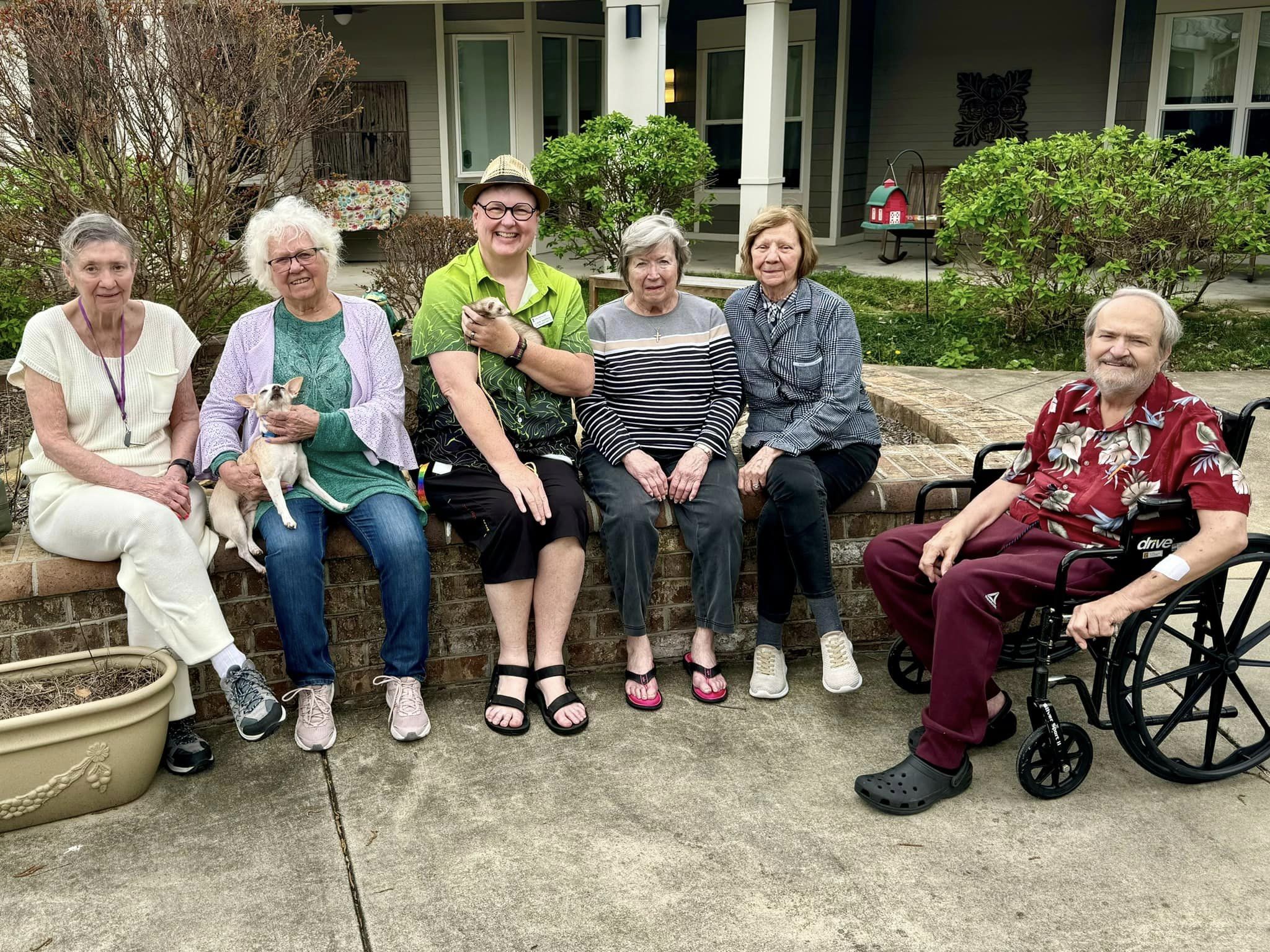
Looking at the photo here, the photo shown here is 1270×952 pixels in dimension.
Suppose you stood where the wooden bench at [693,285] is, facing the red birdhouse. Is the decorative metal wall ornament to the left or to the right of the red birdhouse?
left

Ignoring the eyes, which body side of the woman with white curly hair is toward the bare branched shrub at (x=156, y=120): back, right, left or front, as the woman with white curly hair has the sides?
back

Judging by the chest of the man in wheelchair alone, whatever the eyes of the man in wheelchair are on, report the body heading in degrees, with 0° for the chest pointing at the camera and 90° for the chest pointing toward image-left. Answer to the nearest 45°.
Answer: approximately 45°

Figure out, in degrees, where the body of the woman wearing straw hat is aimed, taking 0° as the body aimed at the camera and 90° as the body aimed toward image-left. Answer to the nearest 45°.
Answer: approximately 0°

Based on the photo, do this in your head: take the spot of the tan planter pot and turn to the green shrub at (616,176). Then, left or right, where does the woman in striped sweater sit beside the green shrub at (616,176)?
right

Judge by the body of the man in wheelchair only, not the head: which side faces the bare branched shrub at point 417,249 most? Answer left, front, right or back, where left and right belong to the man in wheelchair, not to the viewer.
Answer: right

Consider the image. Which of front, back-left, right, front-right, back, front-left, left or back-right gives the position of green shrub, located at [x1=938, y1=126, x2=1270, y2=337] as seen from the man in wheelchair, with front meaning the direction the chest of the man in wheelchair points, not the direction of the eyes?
back-right
